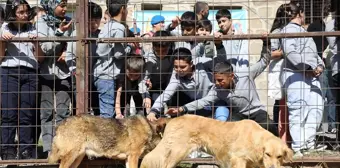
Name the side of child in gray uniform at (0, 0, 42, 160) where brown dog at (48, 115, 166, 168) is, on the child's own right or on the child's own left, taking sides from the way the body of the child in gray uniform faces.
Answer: on the child's own left

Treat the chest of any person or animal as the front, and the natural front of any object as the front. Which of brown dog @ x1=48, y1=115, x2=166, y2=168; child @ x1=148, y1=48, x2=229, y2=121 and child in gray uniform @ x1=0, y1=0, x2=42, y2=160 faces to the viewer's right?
the brown dog

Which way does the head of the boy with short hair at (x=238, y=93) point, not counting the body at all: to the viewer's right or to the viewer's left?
to the viewer's left

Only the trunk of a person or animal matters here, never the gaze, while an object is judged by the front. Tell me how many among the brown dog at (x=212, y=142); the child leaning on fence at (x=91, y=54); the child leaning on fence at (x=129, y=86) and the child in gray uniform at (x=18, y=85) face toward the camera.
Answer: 3

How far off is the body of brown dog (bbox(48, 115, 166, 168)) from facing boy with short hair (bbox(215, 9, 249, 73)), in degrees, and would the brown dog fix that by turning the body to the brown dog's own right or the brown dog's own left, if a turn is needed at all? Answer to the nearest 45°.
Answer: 0° — it already faces them

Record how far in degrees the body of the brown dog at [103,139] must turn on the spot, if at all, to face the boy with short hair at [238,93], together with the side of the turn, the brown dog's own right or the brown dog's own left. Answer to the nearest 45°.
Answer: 0° — it already faces them

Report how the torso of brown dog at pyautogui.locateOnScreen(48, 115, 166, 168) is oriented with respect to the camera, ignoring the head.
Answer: to the viewer's right
